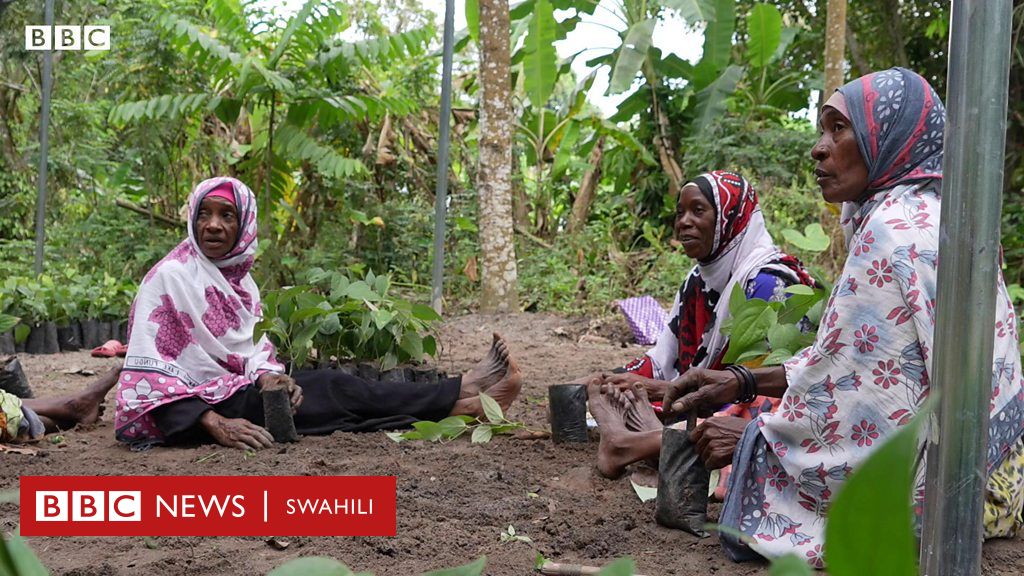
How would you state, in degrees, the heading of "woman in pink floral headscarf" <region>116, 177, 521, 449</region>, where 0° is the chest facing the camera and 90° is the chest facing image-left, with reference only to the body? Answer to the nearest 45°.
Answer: approximately 315°

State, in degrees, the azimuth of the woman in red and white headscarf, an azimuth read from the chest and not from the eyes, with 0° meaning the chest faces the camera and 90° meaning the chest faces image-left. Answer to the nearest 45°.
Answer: approximately 45°

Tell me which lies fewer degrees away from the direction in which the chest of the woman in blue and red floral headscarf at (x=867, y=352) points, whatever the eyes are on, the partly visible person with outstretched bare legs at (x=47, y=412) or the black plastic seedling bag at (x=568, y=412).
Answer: the partly visible person with outstretched bare legs

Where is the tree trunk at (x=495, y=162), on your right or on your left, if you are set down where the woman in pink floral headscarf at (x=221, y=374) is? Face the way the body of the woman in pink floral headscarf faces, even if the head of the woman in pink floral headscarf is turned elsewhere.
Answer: on your left

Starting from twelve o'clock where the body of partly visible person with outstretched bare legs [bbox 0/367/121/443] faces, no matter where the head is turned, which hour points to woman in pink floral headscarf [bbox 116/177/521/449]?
The woman in pink floral headscarf is roughly at 1 o'clock from the partly visible person with outstretched bare legs.

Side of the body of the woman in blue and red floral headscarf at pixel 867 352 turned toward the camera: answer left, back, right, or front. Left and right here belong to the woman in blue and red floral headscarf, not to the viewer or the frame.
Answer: left

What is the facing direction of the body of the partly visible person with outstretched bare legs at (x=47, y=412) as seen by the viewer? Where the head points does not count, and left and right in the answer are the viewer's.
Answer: facing to the right of the viewer

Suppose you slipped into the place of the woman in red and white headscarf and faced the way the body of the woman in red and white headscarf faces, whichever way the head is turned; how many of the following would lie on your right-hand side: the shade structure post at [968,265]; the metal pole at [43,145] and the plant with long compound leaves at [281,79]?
2

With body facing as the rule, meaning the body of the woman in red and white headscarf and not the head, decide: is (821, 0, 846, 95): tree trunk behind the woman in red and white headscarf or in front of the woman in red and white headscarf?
behind

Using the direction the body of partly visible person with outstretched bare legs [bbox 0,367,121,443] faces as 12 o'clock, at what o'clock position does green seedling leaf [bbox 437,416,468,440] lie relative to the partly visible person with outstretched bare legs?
The green seedling leaf is roughly at 1 o'clock from the partly visible person with outstretched bare legs.

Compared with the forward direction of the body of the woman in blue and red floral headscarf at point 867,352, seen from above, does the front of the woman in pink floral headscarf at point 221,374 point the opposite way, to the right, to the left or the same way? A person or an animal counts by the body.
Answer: the opposite way
